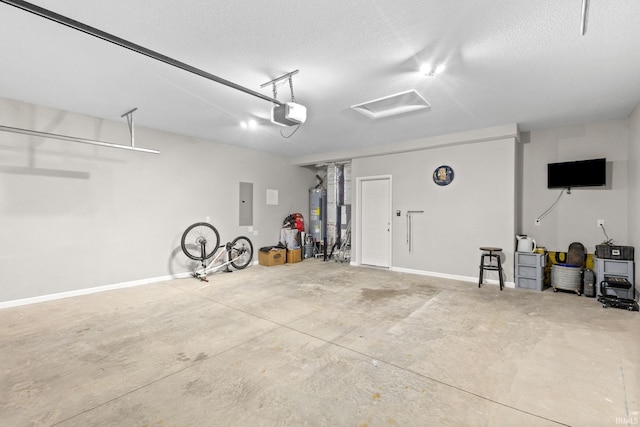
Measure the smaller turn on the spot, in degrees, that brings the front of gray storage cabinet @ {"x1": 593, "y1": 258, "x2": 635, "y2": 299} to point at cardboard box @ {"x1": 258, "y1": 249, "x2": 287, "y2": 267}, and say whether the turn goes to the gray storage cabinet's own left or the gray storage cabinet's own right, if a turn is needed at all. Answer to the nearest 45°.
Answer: approximately 90° to the gray storage cabinet's own right

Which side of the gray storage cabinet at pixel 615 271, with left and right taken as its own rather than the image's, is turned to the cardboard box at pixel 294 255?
right

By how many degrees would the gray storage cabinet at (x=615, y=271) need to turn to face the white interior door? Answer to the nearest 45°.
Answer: approximately 90° to its right

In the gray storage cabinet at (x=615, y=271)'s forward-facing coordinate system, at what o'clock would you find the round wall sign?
The round wall sign is roughly at 3 o'clock from the gray storage cabinet.

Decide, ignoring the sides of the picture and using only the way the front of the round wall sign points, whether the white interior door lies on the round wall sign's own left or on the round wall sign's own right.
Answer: on the round wall sign's own right

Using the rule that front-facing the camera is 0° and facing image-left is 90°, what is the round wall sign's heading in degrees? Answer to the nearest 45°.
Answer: approximately 0°

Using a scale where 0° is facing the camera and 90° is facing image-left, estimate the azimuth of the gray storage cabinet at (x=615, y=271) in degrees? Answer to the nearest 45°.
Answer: approximately 0°

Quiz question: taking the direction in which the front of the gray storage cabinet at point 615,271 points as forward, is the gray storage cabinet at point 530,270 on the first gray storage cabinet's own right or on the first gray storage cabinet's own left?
on the first gray storage cabinet's own right

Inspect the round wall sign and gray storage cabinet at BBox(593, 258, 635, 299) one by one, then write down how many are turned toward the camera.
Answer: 2

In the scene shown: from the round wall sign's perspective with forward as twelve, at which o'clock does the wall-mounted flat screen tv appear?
The wall-mounted flat screen tv is roughly at 9 o'clock from the round wall sign.
